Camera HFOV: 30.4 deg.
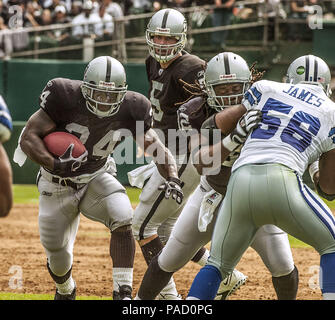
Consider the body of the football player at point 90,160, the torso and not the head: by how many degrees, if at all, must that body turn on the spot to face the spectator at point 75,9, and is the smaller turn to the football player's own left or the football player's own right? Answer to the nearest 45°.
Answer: approximately 180°

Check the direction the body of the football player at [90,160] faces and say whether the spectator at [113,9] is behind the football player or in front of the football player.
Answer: behind

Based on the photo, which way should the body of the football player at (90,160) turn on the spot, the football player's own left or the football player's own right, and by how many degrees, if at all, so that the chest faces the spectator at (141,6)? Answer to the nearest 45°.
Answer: approximately 180°

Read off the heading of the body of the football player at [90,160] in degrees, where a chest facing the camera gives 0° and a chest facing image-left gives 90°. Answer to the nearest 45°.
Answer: approximately 0°

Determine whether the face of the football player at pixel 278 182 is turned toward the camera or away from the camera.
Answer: away from the camera
